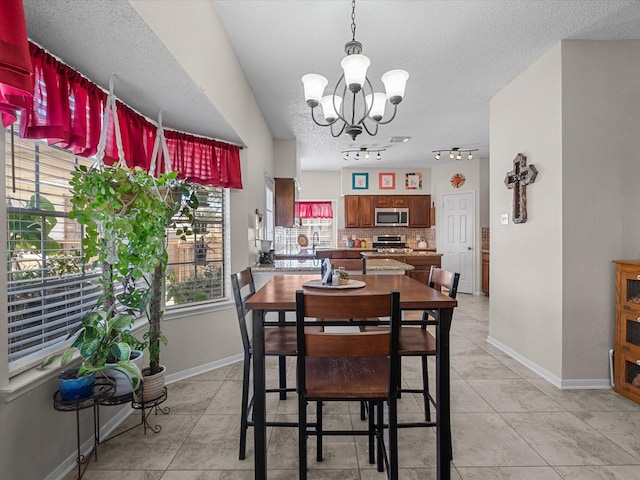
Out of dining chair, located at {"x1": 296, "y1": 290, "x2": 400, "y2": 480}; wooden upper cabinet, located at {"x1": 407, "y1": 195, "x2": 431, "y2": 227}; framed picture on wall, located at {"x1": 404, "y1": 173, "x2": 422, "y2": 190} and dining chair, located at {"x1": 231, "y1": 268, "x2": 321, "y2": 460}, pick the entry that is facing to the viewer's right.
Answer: dining chair, located at {"x1": 231, "y1": 268, "x2": 321, "y2": 460}

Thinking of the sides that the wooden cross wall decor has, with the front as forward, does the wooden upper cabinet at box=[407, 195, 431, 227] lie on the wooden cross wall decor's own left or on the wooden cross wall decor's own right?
on the wooden cross wall decor's own right

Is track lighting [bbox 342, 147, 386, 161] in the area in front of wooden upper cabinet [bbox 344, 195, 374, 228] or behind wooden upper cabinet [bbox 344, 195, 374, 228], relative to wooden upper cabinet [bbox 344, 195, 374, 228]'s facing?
in front

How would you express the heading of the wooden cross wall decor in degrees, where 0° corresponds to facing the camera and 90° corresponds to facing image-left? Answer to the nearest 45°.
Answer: approximately 45°

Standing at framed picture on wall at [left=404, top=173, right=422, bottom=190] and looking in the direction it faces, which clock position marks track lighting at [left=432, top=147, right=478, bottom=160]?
The track lighting is roughly at 11 o'clock from the framed picture on wall.

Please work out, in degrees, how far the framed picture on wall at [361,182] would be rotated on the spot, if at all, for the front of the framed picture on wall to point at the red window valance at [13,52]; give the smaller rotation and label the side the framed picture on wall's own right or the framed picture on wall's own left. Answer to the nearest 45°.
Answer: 0° — it already faces it

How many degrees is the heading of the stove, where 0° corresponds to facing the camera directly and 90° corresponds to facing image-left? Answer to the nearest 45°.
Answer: approximately 0°

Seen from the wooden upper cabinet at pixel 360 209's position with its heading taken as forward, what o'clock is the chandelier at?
The chandelier is roughly at 12 o'clock from the wooden upper cabinet.

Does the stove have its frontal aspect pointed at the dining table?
yes

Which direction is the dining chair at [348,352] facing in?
away from the camera

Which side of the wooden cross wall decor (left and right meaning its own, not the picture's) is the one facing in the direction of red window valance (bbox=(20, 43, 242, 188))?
front

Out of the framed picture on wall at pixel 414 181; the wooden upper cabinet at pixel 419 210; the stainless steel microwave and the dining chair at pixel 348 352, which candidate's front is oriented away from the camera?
the dining chair

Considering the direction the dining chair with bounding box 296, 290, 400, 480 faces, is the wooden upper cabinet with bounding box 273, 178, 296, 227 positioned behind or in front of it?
in front

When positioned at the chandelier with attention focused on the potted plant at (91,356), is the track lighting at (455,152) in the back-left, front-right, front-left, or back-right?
back-right

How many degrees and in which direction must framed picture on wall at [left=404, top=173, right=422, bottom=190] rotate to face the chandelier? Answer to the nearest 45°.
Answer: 0° — it already faces it
